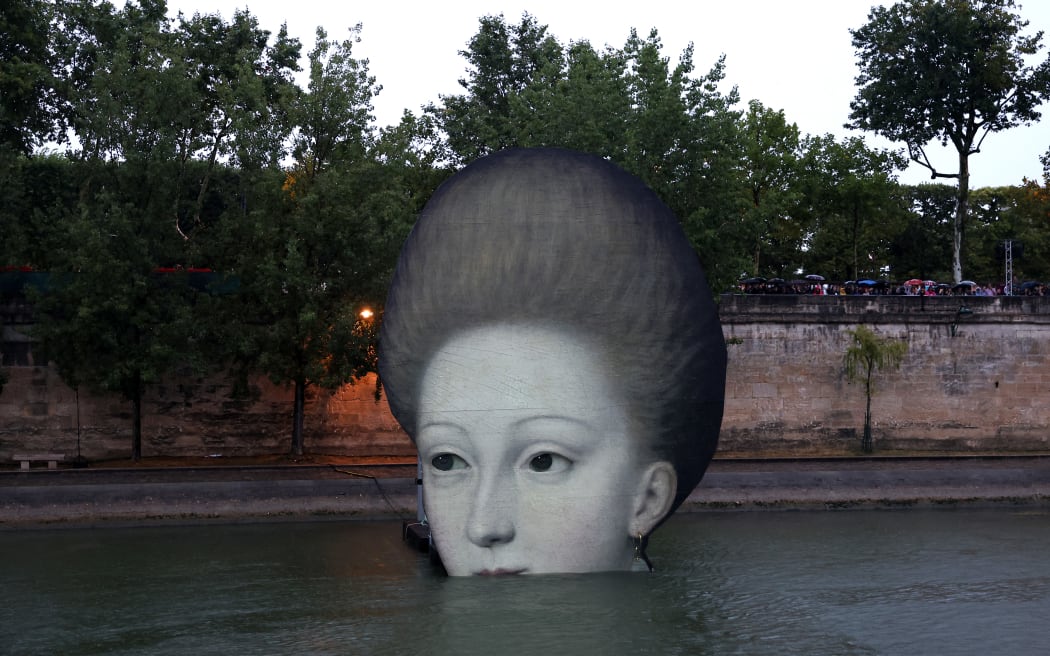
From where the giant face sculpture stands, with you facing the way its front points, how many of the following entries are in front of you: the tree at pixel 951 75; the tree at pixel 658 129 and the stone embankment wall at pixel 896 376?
0

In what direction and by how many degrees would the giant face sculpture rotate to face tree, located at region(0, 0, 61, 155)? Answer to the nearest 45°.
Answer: approximately 90° to its right

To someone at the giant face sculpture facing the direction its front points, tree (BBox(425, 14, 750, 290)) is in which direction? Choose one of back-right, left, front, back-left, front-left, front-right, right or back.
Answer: back-right

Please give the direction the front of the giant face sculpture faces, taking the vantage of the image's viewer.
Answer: facing the viewer and to the left of the viewer

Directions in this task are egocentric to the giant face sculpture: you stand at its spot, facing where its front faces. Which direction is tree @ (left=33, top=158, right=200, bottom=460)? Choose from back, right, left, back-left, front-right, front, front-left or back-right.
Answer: right

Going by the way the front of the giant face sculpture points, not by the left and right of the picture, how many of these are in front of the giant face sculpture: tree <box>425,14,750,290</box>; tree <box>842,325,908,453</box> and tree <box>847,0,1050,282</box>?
0

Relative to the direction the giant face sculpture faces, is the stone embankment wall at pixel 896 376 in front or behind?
behind

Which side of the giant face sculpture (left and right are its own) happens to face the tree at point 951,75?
back

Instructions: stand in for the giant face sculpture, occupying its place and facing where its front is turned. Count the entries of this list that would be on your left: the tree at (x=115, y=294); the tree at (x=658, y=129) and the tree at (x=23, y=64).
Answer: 0

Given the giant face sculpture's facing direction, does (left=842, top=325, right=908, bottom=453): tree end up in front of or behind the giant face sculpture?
behind

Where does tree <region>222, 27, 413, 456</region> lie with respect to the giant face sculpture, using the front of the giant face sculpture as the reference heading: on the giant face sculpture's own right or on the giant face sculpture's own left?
on the giant face sculpture's own right

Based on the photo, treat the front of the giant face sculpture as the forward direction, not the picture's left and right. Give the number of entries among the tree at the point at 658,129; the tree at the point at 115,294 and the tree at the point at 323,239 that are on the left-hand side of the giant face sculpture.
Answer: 0
